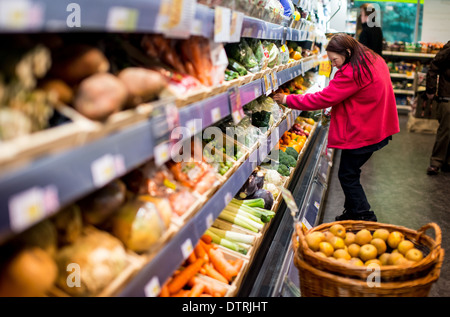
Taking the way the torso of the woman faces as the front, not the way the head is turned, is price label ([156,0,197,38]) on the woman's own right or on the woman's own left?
on the woman's own left

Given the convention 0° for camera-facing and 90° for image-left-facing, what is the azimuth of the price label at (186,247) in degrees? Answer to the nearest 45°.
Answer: approximately 315°

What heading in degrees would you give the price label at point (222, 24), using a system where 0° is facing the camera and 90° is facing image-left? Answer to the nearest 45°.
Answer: approximately 315°
